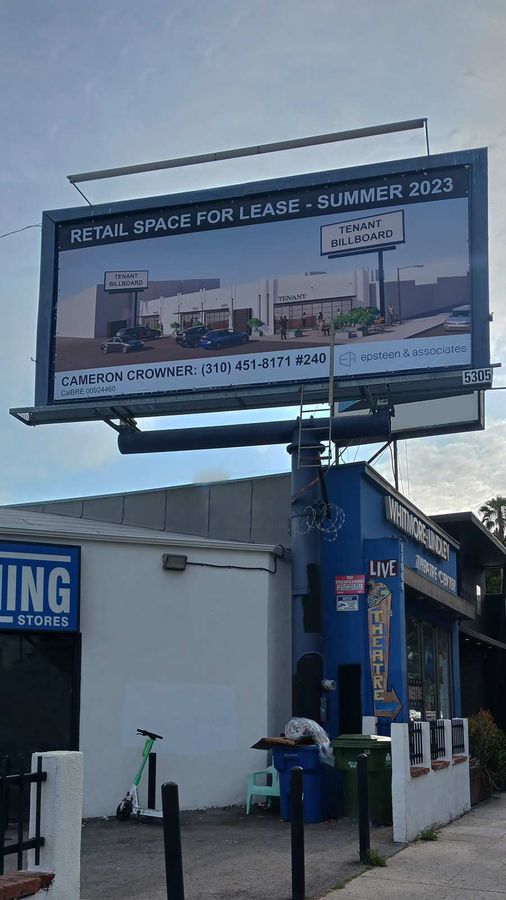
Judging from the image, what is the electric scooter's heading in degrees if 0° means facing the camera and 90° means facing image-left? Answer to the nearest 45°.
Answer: approximately 45°

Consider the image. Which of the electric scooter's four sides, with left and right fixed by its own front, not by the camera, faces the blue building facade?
back

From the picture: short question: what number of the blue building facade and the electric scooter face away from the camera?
0

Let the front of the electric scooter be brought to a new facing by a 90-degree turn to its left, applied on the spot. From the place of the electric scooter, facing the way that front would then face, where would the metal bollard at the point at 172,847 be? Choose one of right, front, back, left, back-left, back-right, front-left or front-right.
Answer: front-right

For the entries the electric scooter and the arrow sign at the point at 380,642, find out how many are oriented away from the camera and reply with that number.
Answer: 0
